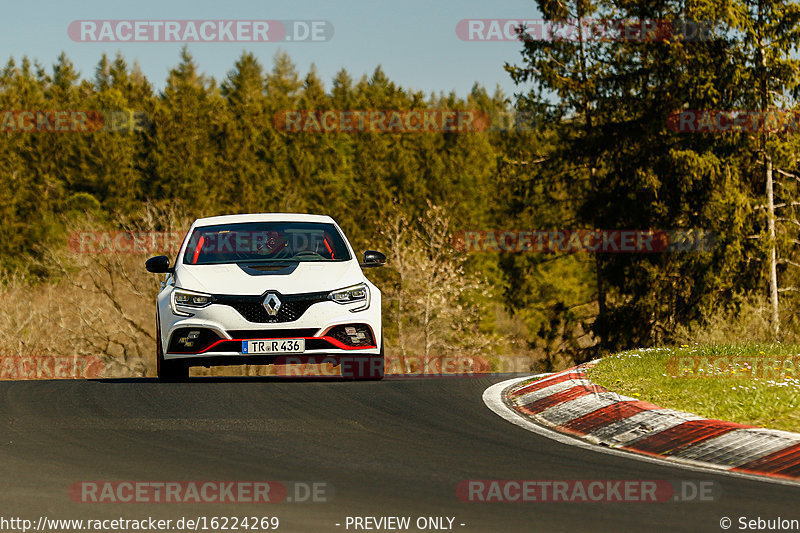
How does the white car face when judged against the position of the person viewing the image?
facing the viewer
